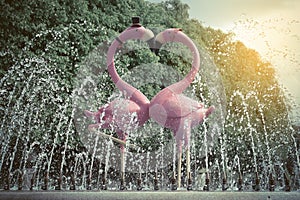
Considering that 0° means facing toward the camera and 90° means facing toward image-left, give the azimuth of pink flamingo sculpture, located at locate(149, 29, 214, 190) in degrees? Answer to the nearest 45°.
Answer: approximately 90°

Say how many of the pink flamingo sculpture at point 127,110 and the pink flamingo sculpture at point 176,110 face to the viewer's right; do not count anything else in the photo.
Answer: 1

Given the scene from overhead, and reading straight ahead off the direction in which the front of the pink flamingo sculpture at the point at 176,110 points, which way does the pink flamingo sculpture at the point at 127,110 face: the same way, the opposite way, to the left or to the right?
the opposite way

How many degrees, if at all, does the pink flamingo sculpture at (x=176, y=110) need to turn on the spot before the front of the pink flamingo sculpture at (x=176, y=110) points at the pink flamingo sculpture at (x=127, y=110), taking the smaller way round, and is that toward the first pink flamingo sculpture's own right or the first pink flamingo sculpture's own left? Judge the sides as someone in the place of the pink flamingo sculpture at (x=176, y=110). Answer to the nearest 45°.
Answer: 0° — it already faces it

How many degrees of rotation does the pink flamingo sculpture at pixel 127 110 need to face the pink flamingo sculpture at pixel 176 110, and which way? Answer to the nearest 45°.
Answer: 0° — it already faces it

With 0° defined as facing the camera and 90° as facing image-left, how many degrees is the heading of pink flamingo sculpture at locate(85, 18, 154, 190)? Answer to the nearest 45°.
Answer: approximately 270°
